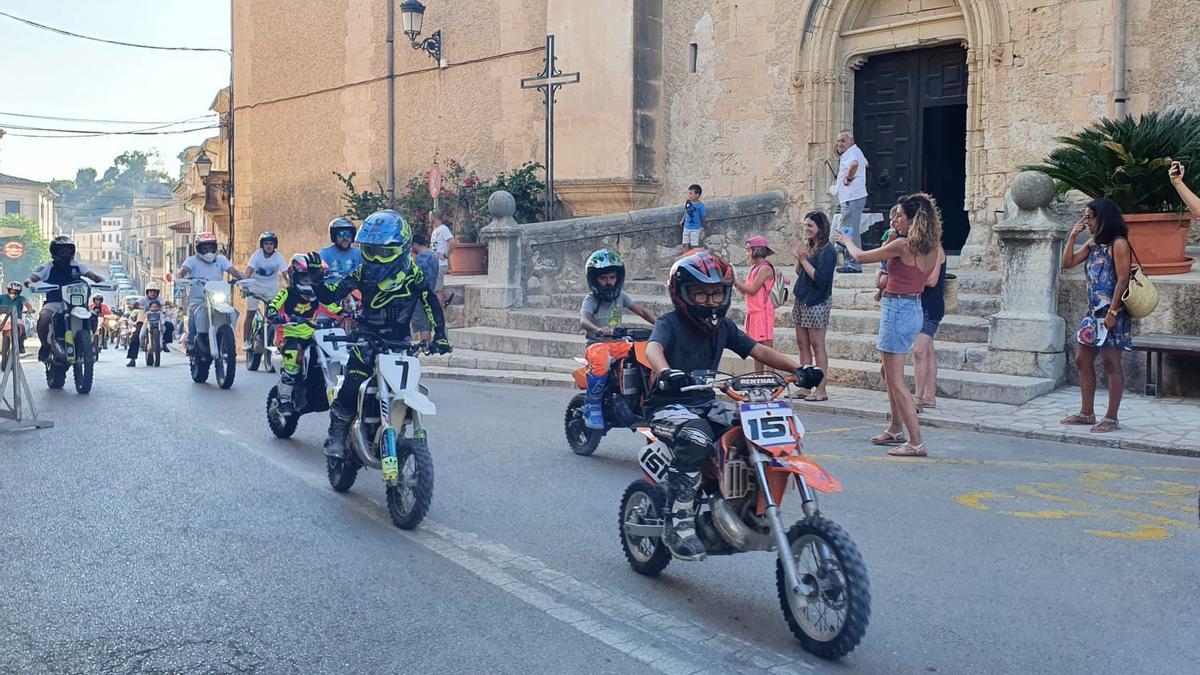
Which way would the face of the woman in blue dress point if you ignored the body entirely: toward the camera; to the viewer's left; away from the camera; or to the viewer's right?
to the viewer's left

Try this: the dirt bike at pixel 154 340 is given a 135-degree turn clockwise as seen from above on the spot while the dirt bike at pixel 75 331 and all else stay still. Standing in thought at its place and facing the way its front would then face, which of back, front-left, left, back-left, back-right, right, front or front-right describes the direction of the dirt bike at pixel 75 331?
back-left

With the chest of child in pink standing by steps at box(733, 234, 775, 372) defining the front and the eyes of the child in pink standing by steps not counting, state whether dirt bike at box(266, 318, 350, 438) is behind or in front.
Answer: in front

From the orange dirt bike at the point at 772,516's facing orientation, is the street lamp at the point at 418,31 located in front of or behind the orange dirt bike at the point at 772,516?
behind

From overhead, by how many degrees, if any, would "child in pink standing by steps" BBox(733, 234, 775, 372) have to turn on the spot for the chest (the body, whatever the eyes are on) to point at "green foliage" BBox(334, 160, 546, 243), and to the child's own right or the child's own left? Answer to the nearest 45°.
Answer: approximately 45° to the child's own right

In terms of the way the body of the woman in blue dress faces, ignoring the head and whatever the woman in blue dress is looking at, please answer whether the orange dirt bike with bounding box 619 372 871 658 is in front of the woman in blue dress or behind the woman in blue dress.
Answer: in front

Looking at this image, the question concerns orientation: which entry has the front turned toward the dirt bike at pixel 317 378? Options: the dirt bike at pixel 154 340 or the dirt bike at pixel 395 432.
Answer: the dirt bike at pixel 154 340

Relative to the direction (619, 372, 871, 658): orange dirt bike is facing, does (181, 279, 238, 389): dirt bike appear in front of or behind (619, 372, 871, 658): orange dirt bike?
behind

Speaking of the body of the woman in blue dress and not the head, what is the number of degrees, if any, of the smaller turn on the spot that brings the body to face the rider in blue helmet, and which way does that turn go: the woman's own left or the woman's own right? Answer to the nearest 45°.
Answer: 0° — they already face them

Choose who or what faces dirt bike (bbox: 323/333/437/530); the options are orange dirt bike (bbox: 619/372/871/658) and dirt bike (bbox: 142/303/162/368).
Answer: dirt bike (bbox: 142/303/162/368)

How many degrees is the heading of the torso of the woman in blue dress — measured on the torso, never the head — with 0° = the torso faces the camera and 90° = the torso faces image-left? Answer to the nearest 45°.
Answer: approximately 45°

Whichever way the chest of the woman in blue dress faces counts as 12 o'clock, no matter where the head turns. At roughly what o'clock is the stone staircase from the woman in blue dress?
The stone staircase is roughly at 3 o'clock from the woman in blue dress.

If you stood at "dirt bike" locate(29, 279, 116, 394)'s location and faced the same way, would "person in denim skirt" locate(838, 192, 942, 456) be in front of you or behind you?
in front

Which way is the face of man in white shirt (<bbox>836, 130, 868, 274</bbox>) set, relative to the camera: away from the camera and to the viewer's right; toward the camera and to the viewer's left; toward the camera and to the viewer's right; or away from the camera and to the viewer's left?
toward the camera and to the viewer's left

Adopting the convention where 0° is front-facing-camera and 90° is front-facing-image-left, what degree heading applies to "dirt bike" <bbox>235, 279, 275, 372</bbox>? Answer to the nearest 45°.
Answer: approximately 0°

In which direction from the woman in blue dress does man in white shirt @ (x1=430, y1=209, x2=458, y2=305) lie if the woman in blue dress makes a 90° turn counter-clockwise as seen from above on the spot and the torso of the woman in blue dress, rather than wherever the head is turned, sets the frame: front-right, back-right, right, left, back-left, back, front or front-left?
back
